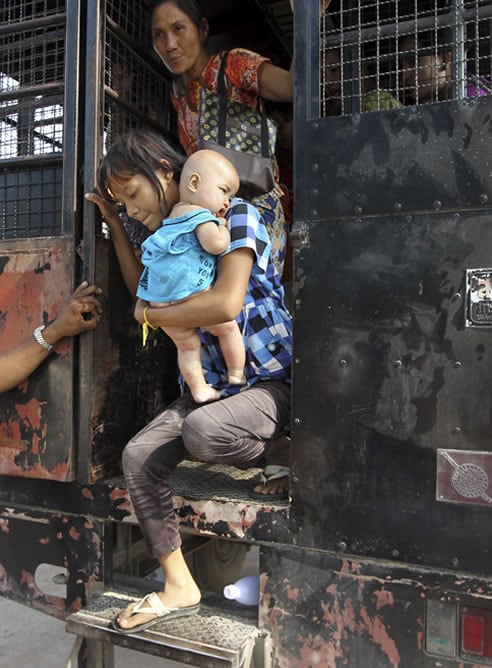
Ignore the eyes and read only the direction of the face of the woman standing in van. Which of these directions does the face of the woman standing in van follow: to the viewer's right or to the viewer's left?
to the viewer's left

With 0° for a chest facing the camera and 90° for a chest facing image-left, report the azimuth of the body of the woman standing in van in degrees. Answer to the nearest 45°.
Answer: approximately 45°
